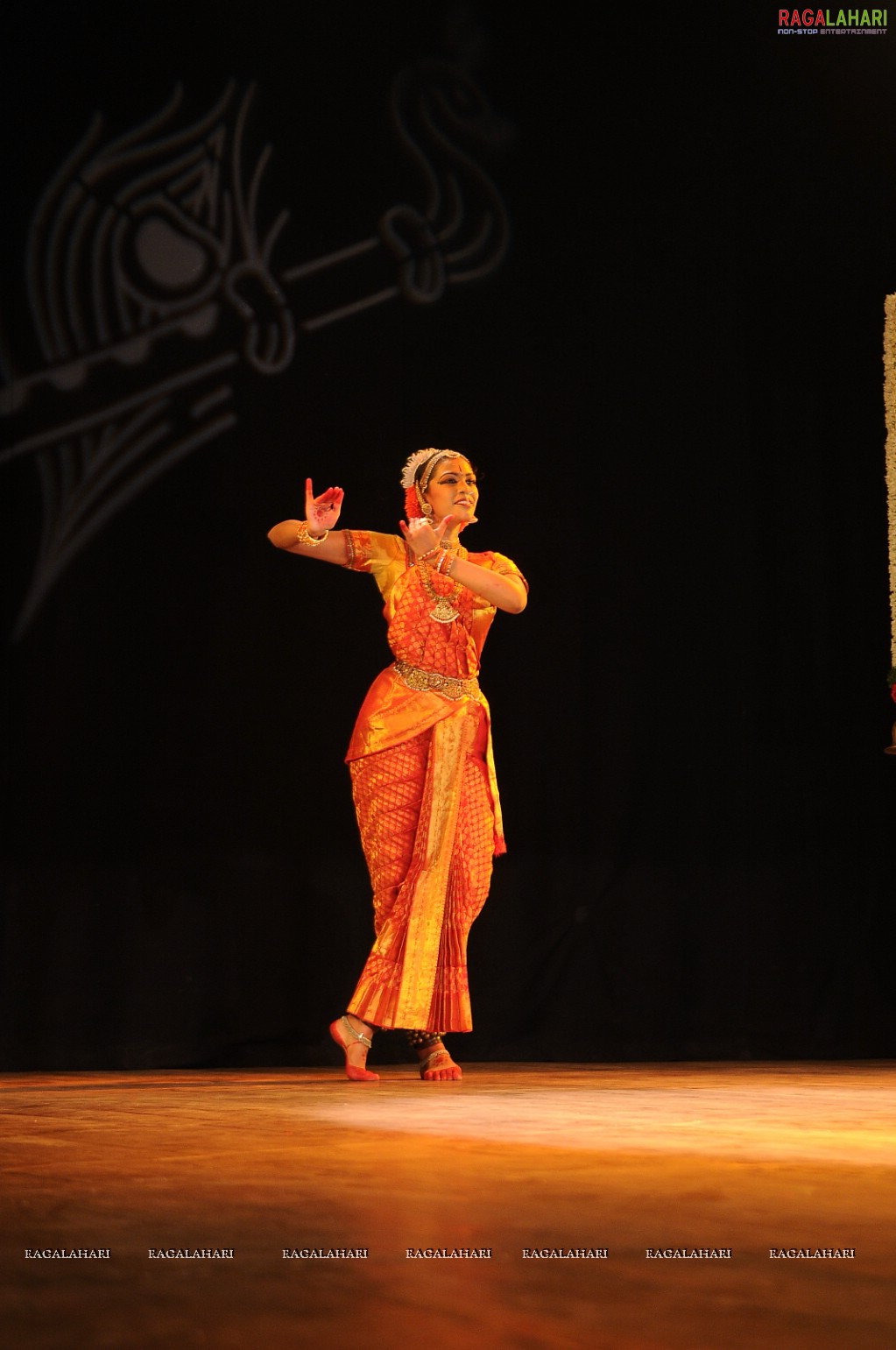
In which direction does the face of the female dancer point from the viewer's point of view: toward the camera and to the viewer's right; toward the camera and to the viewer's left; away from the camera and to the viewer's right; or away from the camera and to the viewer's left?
toward the camera and to the viewer's right

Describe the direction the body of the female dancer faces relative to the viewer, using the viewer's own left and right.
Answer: facing the viewer and to the right of the viewer
